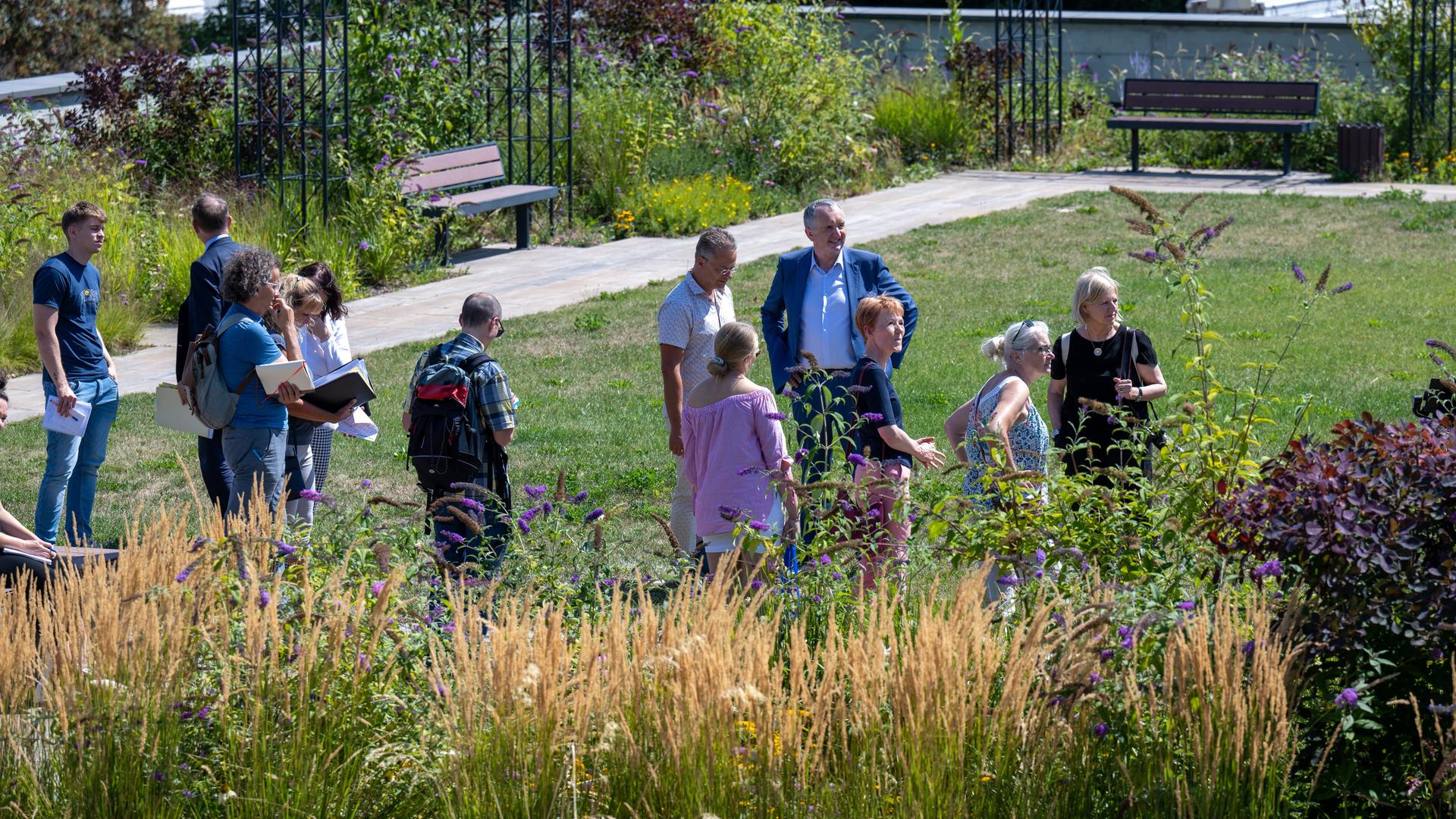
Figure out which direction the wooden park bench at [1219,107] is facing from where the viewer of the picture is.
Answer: facing the viewer

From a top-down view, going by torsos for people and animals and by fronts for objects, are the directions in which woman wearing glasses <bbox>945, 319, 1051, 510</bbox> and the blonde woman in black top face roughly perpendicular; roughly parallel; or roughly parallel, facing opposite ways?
roughly perpendicular

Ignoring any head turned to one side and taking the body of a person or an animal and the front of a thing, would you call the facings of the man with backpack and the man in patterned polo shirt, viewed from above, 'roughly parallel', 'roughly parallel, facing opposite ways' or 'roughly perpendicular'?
roughly perpendicular

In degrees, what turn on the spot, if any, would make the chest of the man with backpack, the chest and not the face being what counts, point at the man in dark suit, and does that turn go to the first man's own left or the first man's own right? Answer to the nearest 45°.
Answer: approximately 90° to the first man's own left

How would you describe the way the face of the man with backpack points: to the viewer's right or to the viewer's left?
to the viewer's right

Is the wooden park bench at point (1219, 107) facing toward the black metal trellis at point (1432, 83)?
no

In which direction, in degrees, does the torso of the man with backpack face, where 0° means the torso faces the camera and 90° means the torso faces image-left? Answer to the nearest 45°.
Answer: approximately 225°

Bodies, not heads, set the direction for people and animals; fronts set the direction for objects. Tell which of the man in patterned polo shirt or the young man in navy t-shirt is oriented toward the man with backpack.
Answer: the young man in navy t-shirt

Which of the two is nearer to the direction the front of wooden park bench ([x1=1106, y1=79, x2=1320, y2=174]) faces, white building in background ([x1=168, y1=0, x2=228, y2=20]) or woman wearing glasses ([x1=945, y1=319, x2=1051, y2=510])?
the woman wearing glasses

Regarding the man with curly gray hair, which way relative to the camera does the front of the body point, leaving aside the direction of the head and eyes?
to the viewer's right

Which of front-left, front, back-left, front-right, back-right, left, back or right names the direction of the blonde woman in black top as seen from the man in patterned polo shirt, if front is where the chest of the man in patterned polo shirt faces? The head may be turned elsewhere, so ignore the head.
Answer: front-left

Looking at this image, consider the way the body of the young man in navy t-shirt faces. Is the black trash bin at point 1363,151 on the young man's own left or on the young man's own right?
on the young man's own left

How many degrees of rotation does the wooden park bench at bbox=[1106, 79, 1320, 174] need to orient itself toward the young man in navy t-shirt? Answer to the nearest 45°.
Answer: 0° — it already faces them

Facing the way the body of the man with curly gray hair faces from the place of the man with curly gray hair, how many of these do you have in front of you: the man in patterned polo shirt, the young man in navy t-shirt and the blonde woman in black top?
2

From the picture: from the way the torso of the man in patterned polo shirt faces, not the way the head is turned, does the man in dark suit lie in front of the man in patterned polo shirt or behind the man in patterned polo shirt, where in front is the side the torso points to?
behind

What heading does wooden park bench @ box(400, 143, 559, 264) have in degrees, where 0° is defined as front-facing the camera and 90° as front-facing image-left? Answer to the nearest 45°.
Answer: approximately 315°

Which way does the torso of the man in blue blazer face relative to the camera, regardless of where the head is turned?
toward the camera

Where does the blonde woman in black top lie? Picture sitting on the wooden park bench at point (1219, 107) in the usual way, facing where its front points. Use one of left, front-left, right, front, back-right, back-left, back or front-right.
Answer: front
